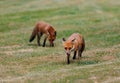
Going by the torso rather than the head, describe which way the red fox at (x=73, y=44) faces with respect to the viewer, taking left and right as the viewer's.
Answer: facing the viewer and to the left of the viewer
